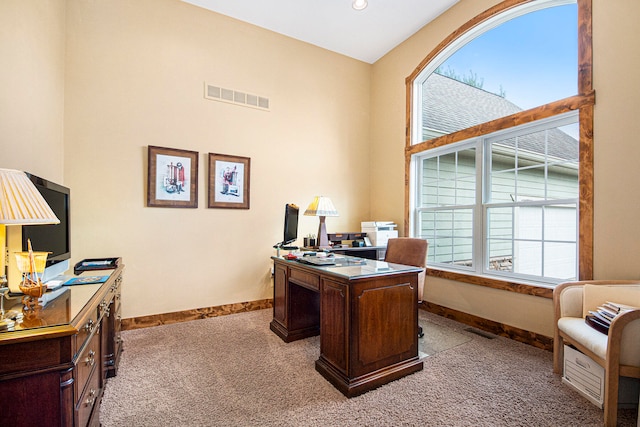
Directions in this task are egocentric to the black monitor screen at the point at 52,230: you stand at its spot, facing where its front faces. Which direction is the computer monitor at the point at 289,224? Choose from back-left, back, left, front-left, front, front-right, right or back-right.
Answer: front-left

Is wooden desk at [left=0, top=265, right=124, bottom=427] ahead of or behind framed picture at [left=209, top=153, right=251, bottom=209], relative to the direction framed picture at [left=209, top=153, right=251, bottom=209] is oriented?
ahead

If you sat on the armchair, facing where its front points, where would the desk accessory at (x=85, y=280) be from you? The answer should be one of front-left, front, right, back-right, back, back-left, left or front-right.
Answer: front

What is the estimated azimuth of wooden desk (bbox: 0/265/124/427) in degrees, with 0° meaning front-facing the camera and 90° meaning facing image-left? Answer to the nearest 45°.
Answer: approximately 270°

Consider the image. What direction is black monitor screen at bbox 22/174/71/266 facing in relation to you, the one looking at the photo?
facing the viewer and to the right of the viewer

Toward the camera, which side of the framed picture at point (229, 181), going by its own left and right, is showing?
front

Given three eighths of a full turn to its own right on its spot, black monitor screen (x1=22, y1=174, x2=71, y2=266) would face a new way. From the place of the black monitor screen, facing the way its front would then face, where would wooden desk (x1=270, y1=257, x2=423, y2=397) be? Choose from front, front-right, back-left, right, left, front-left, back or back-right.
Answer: back-left

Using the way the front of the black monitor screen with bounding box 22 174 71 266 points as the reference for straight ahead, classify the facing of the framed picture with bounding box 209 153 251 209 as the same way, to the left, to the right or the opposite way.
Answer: to the right

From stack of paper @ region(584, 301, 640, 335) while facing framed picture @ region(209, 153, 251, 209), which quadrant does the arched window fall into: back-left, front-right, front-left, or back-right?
front-right

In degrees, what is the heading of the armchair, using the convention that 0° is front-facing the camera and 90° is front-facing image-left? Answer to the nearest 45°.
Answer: approximately 45°

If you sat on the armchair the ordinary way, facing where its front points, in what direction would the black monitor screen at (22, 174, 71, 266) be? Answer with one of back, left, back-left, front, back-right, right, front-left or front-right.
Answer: front

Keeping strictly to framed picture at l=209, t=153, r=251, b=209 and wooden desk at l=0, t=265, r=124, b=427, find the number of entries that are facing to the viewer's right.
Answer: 1

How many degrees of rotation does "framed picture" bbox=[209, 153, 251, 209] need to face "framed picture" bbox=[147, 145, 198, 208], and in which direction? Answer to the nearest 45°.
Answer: approximately 90° to its right

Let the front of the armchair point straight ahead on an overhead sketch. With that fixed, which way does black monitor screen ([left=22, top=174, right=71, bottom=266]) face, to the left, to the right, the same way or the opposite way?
the opposite way

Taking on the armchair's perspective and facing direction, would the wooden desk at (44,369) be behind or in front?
in front

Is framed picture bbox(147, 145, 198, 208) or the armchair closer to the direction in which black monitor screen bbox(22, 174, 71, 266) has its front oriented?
the armchair
